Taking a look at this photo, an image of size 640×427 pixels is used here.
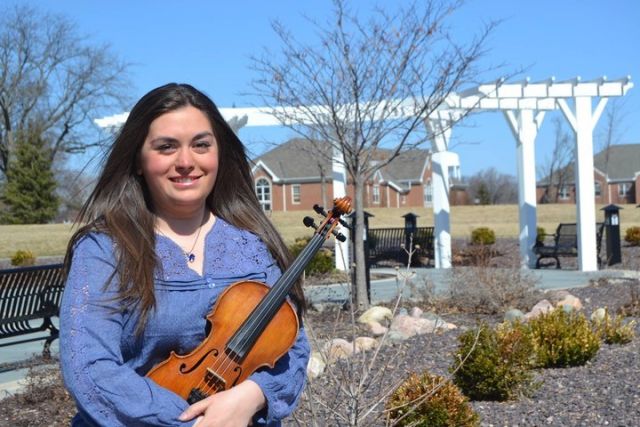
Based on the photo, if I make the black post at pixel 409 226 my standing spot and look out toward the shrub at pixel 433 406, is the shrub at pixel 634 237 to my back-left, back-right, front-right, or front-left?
back-left

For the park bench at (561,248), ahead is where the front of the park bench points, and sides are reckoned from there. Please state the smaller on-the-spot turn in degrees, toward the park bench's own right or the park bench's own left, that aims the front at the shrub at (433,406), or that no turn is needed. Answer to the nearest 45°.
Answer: approximately 45° to the park bench's own left

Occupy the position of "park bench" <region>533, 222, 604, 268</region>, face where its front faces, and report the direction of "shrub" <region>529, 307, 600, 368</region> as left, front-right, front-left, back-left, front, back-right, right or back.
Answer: front-left

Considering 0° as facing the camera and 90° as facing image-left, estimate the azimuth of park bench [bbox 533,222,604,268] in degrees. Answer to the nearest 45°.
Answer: approximately 45°

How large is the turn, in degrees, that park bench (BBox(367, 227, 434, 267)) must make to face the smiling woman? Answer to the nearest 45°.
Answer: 0° — it already faces them

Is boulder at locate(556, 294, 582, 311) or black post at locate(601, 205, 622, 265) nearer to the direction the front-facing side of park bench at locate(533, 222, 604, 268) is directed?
the boulder

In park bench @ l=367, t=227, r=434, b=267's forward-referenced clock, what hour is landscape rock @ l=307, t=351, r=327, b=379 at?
The landscape rock is roughly at 12 o'clock from the park bench.

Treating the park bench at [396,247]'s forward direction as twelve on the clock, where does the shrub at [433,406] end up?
The shrub is roughly at 12 o'clock from the park bench.
